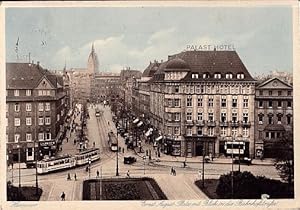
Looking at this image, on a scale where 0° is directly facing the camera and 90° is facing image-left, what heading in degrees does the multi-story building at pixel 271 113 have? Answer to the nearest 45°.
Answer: approximately 0°
